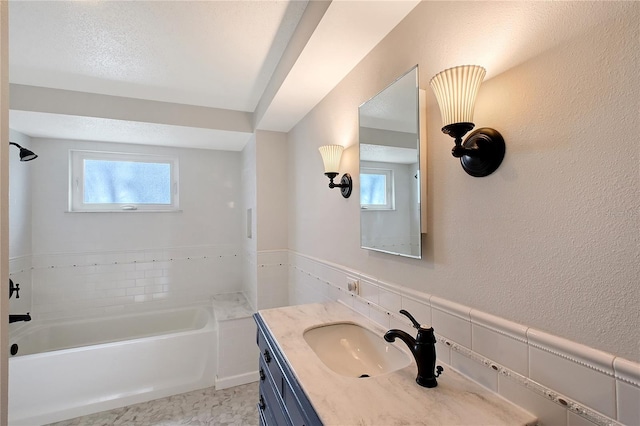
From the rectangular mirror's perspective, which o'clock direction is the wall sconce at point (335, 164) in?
The wall sconce is roughly at 3 o'clock from the rectangular mirror.

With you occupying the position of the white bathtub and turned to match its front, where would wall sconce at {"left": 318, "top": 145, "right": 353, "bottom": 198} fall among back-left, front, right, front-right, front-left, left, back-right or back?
front-left

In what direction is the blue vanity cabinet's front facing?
to the viewer's left

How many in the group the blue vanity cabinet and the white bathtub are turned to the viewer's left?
1

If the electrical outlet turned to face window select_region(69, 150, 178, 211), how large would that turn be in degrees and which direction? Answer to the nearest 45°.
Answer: approximately 90° to its right

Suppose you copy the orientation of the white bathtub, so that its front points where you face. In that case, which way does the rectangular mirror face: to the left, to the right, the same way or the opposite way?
to the right

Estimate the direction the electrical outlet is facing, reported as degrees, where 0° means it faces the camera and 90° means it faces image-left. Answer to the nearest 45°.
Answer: approximately 45°
